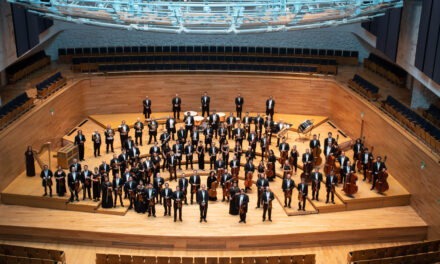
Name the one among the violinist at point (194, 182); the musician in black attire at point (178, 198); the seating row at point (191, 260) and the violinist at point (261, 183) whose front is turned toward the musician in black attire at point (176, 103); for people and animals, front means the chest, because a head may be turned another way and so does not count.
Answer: the seating row

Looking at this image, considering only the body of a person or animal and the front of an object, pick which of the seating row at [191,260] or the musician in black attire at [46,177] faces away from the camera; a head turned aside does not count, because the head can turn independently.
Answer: the seating row

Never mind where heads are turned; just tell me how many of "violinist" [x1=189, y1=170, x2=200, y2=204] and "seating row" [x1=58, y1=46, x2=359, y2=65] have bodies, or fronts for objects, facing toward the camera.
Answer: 2

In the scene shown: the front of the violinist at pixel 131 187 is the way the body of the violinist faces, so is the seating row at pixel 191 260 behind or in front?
in front

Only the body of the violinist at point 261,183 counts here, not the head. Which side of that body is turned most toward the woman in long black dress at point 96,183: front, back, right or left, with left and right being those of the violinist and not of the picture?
right

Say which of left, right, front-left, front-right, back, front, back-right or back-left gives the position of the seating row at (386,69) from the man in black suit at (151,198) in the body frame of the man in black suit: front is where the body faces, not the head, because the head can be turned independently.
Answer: back-left

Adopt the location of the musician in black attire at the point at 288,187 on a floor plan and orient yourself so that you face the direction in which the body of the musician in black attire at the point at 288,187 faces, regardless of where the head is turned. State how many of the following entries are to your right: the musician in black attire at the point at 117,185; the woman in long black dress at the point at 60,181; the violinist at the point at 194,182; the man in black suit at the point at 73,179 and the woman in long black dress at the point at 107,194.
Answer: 5

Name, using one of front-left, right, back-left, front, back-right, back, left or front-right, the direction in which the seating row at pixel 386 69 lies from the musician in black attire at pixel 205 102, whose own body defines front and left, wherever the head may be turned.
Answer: left

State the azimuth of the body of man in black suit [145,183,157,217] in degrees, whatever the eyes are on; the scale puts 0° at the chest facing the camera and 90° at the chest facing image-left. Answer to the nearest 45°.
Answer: approximately 0°

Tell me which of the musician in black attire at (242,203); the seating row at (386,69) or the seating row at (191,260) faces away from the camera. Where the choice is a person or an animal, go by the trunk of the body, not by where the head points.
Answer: the seating row at (191,260)

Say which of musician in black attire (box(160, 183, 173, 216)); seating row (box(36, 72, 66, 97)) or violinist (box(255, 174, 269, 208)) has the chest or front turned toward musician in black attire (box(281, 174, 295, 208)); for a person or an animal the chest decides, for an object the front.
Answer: the seating row

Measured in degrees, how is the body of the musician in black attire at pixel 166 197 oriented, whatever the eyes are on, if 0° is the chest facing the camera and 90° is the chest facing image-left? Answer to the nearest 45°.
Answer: approximately 0°

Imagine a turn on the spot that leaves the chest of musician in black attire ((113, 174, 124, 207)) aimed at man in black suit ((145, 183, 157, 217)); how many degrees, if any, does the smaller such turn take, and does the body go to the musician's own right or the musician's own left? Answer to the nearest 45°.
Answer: approximately 45° to the musician's own left

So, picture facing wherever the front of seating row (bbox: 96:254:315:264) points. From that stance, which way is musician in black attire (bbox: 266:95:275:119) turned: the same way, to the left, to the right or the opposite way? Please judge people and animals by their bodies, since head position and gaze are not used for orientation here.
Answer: the opposite way

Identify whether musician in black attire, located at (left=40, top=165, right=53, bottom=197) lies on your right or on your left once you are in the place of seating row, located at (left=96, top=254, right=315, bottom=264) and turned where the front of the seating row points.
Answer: on your left

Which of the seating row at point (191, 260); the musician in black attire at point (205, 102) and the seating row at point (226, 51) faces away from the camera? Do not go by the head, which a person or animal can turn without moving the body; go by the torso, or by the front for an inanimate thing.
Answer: the seating row at point (191, 260)

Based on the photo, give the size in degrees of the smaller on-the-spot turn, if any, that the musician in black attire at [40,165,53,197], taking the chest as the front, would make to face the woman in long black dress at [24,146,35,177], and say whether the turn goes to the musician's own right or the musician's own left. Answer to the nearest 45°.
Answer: approximately 180°
